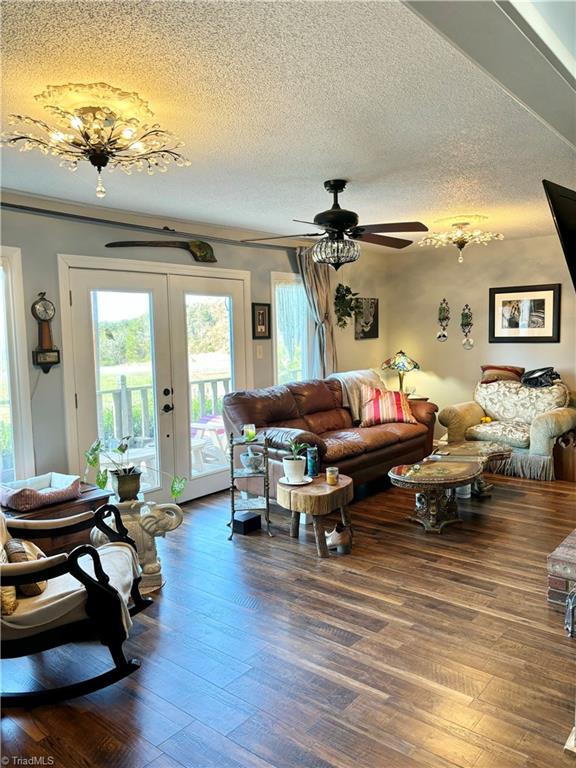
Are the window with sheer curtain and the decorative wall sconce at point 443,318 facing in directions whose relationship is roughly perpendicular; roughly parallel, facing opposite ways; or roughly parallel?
roughly perpendicular

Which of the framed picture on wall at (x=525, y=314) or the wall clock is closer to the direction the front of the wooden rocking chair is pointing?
the framed picture on wall

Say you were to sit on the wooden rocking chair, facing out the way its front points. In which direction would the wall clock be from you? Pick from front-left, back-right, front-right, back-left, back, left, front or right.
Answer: left

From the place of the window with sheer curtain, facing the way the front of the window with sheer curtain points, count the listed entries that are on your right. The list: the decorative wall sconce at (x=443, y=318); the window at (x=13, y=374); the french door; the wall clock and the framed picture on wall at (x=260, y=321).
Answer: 4

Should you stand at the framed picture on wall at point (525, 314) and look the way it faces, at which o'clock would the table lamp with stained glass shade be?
The table lamp with stained glass shade is roughly at 3 o'clock from the framed picture on wall.

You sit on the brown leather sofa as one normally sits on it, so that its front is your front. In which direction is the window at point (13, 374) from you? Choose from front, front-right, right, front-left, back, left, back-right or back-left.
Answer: right

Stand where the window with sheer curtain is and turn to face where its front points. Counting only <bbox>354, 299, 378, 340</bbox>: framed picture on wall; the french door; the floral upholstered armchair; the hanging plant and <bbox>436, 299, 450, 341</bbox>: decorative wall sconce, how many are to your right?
1

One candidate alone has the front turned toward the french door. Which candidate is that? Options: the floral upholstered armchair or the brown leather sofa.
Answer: the floral upholstered armchair

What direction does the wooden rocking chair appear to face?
to the viewer's right

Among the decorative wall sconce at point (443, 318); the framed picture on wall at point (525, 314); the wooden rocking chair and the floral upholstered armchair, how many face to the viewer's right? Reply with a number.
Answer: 1

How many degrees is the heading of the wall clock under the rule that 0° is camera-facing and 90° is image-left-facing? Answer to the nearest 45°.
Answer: approximately 315°

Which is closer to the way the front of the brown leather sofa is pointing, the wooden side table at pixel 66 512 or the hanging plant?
the wooden side table

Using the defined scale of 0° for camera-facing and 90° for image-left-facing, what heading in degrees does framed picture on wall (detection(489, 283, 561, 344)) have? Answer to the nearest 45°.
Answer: approximately 45°

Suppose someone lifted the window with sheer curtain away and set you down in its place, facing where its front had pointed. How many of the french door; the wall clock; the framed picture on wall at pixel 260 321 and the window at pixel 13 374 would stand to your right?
4

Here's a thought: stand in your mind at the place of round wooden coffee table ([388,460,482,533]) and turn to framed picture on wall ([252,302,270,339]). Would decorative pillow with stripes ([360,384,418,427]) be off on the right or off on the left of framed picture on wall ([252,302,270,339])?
right

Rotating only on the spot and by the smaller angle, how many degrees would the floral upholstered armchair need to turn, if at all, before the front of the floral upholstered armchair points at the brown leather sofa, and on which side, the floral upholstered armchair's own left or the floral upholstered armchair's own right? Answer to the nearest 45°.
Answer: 0° — it already faces it

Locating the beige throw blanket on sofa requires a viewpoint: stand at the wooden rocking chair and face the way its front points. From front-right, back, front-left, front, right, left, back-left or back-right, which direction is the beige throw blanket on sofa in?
front-left

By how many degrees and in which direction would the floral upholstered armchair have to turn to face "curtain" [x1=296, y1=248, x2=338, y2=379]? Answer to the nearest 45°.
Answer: approximately 45° to its right

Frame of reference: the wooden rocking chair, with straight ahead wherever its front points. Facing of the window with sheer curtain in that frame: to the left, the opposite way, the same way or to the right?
to the right

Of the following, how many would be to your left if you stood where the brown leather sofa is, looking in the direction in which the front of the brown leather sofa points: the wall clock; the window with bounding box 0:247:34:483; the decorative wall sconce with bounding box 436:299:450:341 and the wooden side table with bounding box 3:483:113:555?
1

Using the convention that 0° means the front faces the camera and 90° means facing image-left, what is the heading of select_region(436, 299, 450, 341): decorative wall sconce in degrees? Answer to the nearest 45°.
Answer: approximately 45°

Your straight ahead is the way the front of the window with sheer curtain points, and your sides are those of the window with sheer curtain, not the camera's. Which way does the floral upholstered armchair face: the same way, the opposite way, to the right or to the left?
to the right
